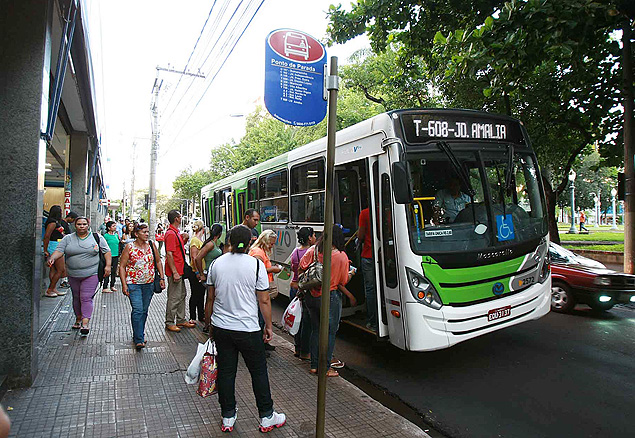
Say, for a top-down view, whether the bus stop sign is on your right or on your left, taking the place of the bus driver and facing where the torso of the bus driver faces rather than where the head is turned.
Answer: on your right

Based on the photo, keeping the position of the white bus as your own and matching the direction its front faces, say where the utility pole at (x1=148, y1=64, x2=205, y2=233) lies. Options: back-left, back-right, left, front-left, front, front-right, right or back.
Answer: back

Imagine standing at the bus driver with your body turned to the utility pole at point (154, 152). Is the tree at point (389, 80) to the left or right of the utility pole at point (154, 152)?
right

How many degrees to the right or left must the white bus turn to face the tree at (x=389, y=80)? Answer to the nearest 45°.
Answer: approximately 135° to its left

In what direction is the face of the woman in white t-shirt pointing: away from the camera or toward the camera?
away from the camera

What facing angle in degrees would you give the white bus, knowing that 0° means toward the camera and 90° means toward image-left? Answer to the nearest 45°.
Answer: approximately 315°

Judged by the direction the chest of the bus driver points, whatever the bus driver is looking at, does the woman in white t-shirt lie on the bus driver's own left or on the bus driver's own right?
on the bus driver's own right

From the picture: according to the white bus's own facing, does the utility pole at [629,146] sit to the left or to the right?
on its left

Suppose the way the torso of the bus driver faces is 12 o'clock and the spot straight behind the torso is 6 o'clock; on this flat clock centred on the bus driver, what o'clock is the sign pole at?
The sign pole is roughly at 2 o'clock from the bus driver.
